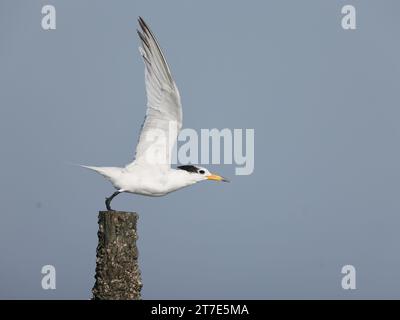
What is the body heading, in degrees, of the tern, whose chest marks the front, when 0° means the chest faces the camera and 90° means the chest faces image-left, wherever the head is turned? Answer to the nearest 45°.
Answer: approximately 270°
